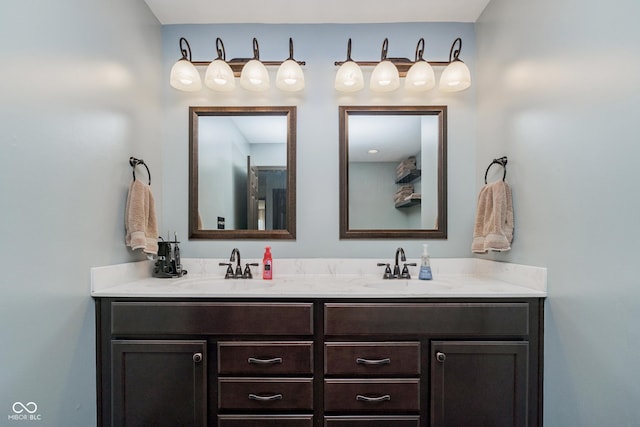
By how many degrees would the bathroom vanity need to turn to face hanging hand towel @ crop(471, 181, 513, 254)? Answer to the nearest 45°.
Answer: approximately 90° to its left

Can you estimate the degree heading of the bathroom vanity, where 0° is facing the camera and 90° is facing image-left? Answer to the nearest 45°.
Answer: approximately 0°

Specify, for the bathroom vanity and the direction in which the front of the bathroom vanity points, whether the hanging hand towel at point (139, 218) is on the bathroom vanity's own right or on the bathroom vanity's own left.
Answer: on the bathroom vanity's own right

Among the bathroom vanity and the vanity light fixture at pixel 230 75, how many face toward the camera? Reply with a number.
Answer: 2

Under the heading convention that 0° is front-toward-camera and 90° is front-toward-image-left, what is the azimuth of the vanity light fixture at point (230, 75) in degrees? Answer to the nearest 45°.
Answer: approximately 0°

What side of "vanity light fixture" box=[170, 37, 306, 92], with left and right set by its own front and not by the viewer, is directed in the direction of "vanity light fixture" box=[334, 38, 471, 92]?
left
